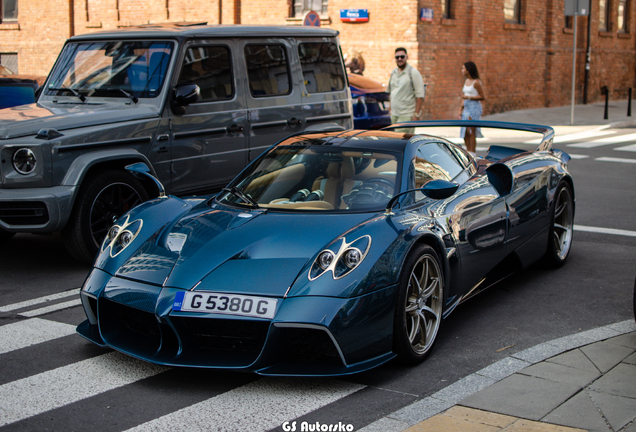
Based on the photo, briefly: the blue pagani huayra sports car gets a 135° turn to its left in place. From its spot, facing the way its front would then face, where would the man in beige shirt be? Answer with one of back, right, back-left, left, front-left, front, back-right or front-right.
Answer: left

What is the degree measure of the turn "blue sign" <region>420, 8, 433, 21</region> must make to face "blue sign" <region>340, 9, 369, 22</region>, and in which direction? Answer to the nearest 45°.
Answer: approximately 90° to its right

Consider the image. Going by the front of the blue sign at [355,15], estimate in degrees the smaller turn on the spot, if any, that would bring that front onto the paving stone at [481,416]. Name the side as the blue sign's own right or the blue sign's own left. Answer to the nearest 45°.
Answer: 0° — it already faces it

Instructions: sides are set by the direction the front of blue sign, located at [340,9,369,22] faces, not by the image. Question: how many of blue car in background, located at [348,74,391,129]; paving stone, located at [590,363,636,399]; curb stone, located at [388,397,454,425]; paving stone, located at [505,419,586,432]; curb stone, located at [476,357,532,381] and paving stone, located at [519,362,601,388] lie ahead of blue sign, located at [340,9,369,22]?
6

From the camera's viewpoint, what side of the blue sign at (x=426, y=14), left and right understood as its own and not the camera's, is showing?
front

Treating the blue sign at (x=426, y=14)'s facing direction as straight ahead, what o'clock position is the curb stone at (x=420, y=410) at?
The curb stone is roughly at 12 o'clock from the blue sign.

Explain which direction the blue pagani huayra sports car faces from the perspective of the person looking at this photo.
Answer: facing the viewer and to the left of the viewer

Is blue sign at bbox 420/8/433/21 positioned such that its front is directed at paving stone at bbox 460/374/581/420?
yes

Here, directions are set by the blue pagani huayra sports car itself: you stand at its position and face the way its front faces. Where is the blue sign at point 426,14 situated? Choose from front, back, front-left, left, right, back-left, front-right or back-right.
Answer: back-right

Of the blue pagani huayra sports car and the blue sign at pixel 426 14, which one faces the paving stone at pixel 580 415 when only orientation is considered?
the blue sign

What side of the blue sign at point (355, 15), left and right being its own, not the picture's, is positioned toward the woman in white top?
front

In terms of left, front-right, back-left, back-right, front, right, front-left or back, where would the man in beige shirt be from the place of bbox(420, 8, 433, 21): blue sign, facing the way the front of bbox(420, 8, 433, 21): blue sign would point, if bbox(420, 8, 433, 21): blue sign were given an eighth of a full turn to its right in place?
front-left

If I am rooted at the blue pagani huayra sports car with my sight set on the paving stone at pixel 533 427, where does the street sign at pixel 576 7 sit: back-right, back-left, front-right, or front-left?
back-left

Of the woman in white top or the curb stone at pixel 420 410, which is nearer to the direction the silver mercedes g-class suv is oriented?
the curb stone

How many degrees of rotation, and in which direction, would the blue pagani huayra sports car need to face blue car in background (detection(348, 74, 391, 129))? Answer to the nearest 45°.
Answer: approximately 135° to its right

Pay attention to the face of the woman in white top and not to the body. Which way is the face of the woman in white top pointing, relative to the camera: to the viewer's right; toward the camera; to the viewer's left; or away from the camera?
to the viewer's left

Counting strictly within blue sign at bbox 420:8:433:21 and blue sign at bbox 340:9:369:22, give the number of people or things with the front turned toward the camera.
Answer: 2

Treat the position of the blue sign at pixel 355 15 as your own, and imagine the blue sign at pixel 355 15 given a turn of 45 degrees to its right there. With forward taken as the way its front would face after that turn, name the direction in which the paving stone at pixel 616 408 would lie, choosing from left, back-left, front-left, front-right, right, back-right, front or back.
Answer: front-left
